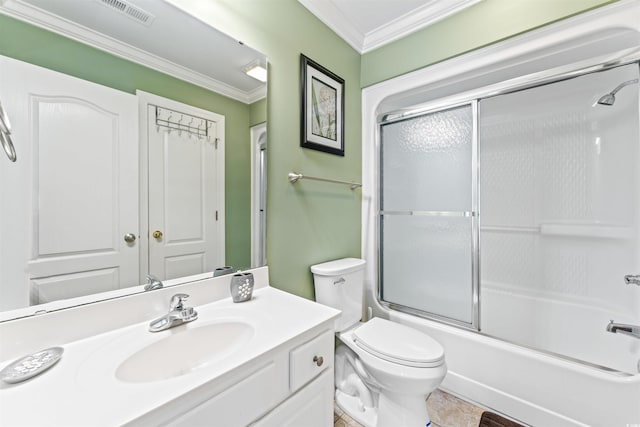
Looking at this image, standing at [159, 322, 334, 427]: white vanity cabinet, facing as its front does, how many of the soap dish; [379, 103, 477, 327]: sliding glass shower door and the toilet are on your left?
2

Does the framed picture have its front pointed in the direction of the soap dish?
no

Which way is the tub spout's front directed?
to the viewer's left

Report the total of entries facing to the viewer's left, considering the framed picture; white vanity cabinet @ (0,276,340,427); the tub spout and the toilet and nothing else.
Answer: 1

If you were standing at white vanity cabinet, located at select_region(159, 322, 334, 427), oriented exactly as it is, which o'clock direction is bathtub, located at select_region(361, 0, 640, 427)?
The bathtub is roughly at 10 o'clock from the white vanity cabinet.

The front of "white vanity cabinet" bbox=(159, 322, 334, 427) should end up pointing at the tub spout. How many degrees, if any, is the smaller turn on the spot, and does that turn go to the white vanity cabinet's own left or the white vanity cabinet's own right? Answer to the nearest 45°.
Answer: approximately 45° to the white vanity cabinet's own left

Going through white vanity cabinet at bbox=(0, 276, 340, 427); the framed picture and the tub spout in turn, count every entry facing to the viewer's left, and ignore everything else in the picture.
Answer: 1

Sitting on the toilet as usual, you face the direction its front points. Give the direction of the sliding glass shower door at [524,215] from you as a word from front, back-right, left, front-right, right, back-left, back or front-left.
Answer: left

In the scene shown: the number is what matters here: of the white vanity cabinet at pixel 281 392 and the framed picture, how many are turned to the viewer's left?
0

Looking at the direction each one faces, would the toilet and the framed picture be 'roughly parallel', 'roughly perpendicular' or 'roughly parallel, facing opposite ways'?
roughly parallel

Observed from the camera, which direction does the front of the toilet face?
facing the viewer and to the right of the viewer
